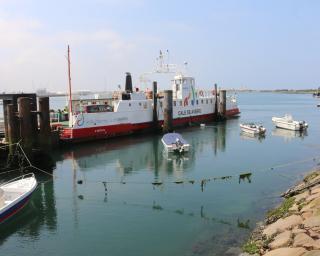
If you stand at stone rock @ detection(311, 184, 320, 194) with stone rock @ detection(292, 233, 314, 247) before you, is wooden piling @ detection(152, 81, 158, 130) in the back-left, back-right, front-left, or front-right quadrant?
back-right

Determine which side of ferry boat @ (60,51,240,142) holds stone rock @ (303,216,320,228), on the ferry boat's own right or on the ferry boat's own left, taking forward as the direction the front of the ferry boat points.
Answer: on the ferry boat's own right

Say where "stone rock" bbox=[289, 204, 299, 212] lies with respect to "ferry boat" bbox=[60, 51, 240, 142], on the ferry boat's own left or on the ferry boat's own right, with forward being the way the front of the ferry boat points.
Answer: on the ferry boat's own right

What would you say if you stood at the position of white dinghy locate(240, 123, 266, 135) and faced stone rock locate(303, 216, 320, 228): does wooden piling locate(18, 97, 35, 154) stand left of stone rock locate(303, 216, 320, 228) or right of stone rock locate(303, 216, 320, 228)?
right

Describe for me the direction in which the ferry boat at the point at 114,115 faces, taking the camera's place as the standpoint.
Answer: facing away from the viewer and to the right of the viewer

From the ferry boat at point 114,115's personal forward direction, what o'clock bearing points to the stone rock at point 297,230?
The stone rock is roughly at 4 o'clock from the ferry boat.

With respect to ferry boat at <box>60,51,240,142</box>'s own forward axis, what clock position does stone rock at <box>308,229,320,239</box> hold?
The stone rock is roughly at 4 o'clock from the ferry boat.

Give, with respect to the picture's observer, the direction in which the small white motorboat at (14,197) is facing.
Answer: facing away from the viewer and to the right of the viewer

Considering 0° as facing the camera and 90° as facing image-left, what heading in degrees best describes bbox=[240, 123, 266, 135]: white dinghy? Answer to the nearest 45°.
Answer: approximately 135°

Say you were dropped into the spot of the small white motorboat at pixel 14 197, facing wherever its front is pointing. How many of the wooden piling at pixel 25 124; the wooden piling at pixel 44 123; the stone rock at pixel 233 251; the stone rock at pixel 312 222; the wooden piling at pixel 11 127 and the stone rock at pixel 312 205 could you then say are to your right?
3

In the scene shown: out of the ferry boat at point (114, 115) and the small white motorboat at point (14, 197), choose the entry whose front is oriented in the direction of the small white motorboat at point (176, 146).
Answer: the small white motorboat at point (14, 197)

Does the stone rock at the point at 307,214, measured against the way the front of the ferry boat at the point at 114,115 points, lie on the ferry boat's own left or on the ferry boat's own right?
on the ferry boat's own right
